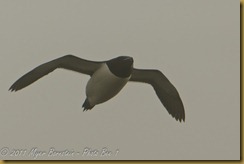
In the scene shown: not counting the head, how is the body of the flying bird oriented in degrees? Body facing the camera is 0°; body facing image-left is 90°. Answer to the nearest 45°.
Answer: approximately 315°
